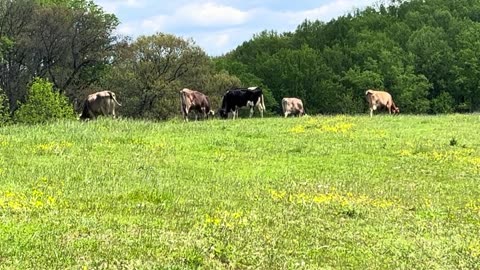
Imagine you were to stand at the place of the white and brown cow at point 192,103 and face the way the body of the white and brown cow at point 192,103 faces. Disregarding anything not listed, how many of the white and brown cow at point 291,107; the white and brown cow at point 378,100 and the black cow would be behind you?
0

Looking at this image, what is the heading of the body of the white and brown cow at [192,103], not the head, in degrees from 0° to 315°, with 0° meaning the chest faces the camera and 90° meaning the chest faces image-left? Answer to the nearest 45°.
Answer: approximately 225°

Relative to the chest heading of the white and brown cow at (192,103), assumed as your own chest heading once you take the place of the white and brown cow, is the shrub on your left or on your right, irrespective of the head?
on your left

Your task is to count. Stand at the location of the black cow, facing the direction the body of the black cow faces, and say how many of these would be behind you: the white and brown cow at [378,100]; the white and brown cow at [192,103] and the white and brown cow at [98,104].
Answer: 1

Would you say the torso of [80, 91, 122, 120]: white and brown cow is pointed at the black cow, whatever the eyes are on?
no

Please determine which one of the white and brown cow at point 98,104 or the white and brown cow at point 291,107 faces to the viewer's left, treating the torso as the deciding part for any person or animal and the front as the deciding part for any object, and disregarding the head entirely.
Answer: the white and brown cow at point 98,104

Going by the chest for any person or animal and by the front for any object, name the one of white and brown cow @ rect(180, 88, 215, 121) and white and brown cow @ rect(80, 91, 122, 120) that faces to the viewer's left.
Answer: white and brown cow @ rect(80, 91, 122, 120)

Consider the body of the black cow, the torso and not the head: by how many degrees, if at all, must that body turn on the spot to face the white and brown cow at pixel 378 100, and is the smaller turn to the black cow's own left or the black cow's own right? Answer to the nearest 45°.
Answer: approximately 180°

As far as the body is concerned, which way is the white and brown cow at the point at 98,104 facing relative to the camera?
to the viewer's left

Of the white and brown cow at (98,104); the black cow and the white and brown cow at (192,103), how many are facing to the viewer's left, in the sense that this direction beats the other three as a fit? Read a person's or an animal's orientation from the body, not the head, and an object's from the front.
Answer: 2

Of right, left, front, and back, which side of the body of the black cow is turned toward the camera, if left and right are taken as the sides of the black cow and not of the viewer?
left

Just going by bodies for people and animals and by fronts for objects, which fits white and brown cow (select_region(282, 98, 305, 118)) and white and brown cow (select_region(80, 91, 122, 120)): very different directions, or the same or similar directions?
very different directions

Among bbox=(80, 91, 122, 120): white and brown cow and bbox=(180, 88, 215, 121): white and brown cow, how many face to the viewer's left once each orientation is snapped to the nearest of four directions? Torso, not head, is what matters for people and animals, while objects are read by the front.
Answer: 1

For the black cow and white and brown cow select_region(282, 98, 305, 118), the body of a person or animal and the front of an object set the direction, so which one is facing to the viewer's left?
the black cow
